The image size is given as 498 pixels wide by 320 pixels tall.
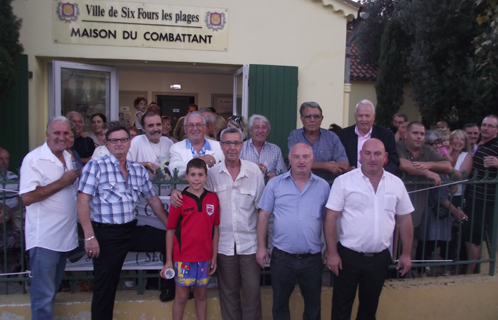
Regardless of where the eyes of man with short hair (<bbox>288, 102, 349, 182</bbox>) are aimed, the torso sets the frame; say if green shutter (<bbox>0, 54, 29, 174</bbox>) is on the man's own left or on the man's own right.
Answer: on the man's own right

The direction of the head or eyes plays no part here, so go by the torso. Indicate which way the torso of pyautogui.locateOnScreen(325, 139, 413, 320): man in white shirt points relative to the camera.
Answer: toward the camera

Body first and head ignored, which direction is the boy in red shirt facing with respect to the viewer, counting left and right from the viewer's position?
facing the viewer

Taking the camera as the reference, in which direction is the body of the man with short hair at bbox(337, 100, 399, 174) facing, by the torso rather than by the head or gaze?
toward the camera

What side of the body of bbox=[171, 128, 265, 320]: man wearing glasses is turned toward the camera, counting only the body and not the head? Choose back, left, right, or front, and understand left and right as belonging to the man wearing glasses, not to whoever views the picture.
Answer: front

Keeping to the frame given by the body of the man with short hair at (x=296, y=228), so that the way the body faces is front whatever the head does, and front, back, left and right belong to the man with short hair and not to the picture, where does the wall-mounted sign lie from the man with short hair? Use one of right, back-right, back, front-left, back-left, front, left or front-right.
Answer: back-right

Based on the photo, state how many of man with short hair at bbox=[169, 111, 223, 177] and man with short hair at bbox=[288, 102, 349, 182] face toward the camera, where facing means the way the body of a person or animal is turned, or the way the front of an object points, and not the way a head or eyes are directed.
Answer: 2
